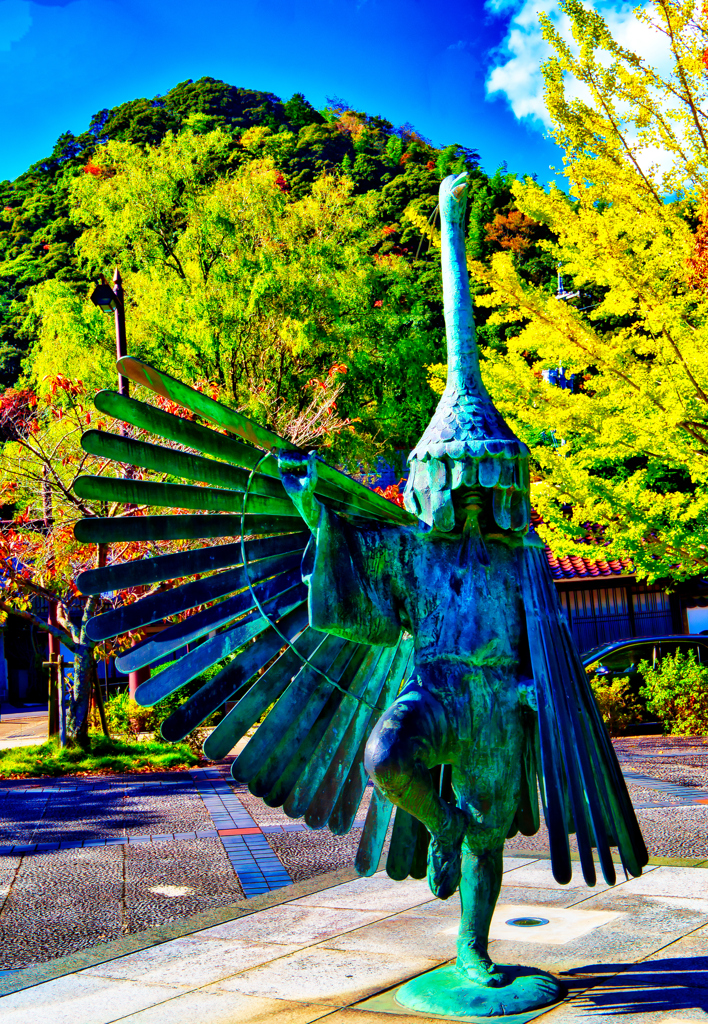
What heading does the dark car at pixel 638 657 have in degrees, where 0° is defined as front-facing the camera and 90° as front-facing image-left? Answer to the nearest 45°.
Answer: approximately 90°

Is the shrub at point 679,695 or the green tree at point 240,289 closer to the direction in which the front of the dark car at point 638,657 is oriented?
the green tree

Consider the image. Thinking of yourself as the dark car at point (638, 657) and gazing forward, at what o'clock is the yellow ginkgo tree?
The yellow ginkgo tree is roughly at 9 o'clock from the dark car.

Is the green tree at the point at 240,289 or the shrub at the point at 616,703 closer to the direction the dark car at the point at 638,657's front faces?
the green tree
